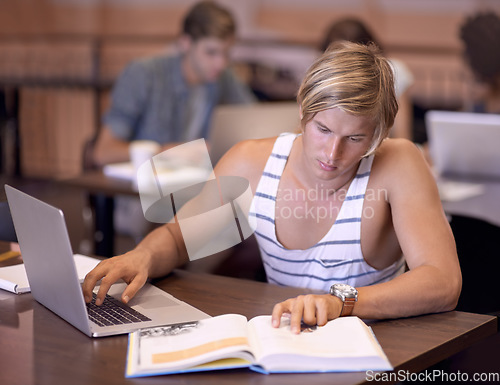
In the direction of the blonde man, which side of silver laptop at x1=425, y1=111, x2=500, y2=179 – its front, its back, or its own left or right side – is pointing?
back

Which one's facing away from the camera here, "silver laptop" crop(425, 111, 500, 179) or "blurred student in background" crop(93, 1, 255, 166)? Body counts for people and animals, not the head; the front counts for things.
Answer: the silver laptop

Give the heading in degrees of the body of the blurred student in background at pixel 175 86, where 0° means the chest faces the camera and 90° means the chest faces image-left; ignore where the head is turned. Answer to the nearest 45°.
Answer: approximately 315°

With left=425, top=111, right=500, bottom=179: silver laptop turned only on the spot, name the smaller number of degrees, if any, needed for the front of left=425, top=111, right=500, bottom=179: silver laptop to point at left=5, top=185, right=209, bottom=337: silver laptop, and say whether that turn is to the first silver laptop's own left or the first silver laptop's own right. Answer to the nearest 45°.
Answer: approximately 180°

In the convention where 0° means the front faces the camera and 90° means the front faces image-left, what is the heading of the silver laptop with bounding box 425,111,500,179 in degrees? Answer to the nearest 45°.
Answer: approximately 180°

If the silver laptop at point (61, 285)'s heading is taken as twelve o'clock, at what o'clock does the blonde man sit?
The blonde man is roughly at 1 o'clock from the silver laptop.

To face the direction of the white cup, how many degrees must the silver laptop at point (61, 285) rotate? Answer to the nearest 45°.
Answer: approximately 45° to its left

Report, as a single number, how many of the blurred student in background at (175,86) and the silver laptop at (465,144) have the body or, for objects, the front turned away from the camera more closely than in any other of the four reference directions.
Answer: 1

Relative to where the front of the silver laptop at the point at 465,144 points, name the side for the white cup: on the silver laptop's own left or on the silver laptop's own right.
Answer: on the silver laptop's own left

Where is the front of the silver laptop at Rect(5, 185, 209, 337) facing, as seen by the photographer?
facing away from the viewer and to the right of the viewer

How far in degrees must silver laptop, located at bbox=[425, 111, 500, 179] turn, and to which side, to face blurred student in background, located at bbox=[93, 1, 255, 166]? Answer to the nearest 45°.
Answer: approximately 90° to its left
